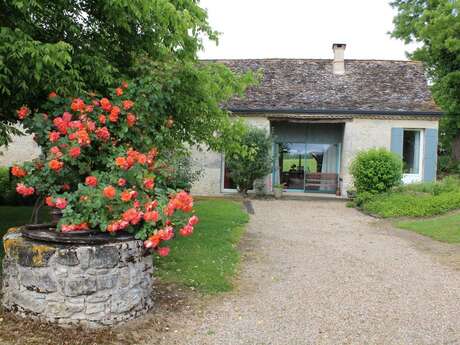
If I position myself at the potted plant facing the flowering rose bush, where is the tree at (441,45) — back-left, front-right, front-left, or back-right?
back-left

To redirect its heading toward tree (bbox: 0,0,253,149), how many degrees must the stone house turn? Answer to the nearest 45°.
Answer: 0° — it already faces it

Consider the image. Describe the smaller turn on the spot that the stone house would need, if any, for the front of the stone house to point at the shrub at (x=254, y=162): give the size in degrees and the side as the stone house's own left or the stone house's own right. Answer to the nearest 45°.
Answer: approximately 45° to the stone house's own right

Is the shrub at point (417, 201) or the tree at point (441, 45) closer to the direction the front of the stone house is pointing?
the shrub

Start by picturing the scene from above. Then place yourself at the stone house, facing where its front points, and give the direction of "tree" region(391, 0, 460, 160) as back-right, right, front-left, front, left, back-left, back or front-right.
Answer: back-left

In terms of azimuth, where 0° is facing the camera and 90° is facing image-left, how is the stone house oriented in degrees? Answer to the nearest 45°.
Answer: approximately 0°

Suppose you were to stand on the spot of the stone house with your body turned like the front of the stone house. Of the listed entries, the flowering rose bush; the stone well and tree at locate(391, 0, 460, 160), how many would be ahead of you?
2

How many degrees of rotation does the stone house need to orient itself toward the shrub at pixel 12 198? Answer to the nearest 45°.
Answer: approximately 45° to its right

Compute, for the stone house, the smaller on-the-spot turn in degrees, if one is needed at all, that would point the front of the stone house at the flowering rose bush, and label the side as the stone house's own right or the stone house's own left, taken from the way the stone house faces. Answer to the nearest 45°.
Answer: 0° — it already faces it
